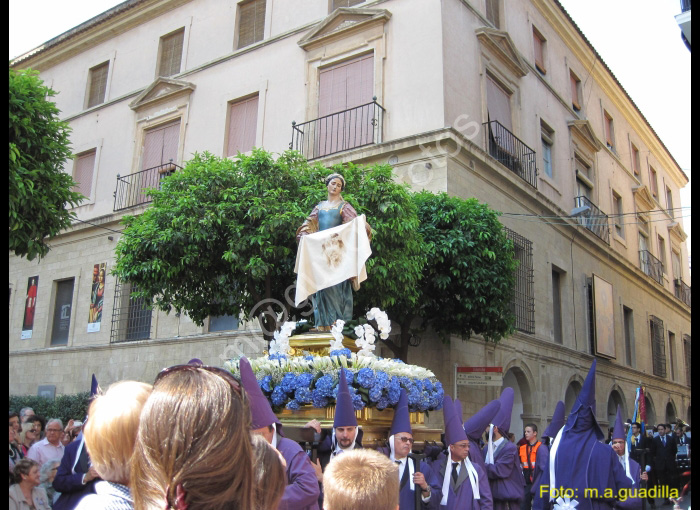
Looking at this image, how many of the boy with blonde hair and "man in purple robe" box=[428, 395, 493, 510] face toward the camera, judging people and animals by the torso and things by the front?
1

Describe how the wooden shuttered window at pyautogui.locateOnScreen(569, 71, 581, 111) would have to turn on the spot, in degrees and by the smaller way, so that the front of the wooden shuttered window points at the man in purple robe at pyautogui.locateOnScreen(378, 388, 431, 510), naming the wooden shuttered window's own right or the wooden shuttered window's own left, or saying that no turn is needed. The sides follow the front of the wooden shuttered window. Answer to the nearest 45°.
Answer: approximately 45° to the wooden shuttered window's own right

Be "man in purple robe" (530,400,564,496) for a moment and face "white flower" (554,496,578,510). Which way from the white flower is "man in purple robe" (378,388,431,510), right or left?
right

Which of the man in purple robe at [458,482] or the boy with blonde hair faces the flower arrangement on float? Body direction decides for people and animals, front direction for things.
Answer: the boy with blonde hair

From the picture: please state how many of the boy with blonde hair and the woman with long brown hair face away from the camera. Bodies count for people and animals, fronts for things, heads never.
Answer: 2

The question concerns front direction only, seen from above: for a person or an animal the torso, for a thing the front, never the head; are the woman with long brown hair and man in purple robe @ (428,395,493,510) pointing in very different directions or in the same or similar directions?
very different directions

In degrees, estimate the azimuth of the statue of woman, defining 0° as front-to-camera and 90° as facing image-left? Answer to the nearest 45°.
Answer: approximately 0°

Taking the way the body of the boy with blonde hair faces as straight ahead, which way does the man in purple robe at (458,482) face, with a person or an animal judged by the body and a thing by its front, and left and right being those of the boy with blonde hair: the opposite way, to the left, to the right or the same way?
the opposite way

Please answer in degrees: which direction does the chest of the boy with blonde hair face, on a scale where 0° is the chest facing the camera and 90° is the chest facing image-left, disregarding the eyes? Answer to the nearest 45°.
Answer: approximately 180°

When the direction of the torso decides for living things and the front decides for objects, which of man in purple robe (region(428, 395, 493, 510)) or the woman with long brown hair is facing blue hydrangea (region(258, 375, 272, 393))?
the woman with long brown hair

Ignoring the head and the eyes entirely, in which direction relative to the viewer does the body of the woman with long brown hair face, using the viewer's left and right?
facing away from the viewer

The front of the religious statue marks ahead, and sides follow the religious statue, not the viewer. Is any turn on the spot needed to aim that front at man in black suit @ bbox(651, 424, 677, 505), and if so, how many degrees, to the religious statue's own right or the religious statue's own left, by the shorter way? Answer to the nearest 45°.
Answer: approximately 135° to the religious statue's own left
